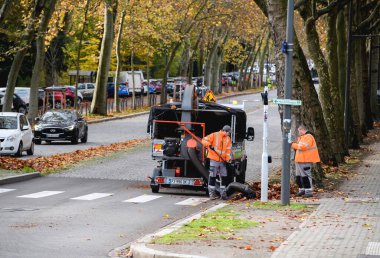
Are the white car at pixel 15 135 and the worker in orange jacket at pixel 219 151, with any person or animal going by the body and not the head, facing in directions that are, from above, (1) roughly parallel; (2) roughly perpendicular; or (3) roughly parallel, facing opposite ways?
roughly perpendicular

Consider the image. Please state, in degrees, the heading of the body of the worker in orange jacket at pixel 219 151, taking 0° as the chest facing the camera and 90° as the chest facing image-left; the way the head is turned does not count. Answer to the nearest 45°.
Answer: approximately 315°

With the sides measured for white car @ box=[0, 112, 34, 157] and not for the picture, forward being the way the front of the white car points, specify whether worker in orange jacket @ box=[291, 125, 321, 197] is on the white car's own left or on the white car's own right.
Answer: on the white car's own left

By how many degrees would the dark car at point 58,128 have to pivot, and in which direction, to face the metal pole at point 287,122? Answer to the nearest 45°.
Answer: approximately 45° to its left

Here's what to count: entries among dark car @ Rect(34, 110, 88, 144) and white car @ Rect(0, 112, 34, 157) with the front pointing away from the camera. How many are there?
0

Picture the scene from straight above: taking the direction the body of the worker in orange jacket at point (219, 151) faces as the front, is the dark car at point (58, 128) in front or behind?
behind

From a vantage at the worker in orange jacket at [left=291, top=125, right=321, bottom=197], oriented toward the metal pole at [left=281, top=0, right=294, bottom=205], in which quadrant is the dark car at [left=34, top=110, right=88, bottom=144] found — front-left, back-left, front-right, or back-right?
back-right

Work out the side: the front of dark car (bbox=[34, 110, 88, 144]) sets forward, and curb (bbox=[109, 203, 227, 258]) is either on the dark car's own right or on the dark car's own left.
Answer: on the dark car's own left

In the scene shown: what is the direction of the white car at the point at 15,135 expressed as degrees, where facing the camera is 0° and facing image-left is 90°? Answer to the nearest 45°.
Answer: approximately 45°

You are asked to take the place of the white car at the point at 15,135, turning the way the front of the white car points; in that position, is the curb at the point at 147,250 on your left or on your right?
on your left

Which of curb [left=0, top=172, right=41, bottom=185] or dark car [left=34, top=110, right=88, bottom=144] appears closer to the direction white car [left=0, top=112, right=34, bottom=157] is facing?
the curb
